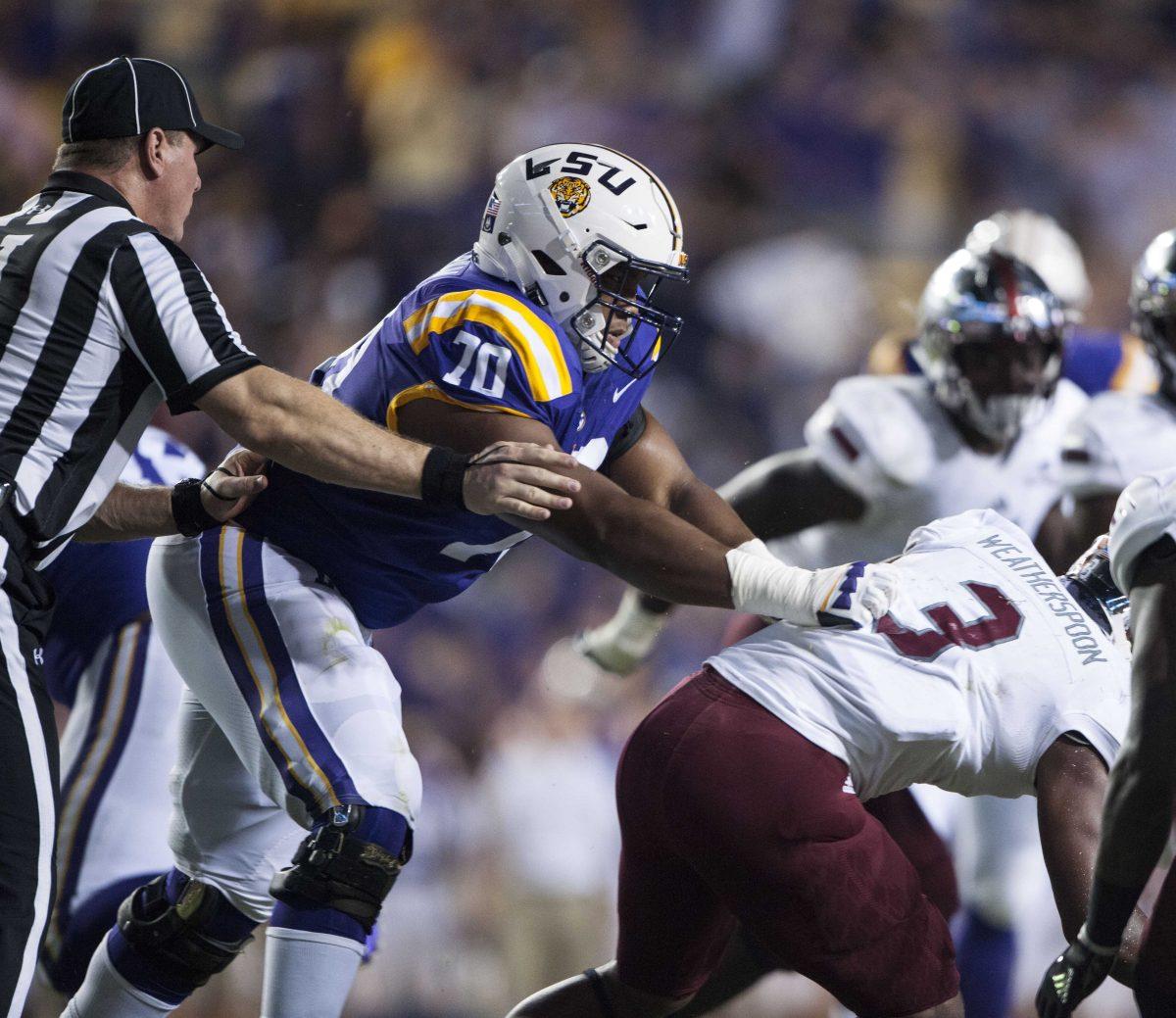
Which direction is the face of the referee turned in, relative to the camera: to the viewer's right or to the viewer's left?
to the viewer's right

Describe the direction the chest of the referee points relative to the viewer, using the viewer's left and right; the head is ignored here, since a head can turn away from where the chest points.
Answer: facing away from the viewer and to the right of the viewer

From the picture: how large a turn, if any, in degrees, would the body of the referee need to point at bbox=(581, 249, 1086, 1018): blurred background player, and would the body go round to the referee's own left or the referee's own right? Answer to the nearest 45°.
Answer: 0° — they already face them

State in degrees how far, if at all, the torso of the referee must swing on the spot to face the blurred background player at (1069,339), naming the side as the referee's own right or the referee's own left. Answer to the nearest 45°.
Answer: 0° — they already face them
